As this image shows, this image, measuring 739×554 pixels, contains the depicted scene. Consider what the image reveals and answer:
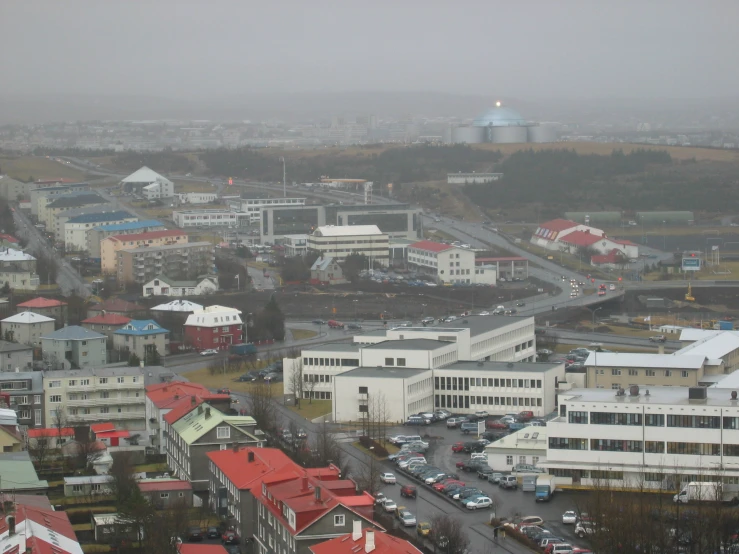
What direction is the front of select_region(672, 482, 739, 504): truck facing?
to the viewer's left

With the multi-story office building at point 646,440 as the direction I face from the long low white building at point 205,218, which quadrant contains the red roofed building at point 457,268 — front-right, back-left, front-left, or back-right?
front-left

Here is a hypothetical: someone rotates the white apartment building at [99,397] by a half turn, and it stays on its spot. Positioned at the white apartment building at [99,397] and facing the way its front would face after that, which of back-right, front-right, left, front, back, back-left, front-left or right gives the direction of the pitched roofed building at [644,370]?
right

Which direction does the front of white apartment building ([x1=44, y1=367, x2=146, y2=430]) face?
toward the camera

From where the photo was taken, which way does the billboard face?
toward the camera

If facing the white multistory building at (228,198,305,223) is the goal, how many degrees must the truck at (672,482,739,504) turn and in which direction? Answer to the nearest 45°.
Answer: approximately 45° to its right

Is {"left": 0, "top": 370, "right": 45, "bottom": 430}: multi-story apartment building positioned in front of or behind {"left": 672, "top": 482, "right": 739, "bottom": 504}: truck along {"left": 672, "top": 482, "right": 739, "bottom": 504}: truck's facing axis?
in front

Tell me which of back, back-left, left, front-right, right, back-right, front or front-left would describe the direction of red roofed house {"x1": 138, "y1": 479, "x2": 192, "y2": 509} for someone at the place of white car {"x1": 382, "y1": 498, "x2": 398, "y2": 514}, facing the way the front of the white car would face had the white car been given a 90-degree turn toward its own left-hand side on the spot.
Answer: back-left

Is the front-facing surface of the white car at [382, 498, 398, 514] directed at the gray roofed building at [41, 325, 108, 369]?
no

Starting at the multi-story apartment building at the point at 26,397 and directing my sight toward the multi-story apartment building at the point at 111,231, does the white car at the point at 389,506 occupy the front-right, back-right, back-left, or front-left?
back-right

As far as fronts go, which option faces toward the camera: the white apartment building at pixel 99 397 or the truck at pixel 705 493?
the white apartment building

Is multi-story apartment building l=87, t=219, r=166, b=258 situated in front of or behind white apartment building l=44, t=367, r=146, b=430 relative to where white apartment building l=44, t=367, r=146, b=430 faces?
behind

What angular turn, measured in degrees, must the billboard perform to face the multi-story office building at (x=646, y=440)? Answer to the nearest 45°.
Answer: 0° — it already faces it

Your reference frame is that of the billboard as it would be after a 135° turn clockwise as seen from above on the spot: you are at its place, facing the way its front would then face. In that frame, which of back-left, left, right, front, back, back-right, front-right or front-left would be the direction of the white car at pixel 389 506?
back-left

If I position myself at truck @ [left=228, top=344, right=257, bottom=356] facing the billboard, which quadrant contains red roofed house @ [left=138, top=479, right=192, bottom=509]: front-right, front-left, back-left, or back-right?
back-right

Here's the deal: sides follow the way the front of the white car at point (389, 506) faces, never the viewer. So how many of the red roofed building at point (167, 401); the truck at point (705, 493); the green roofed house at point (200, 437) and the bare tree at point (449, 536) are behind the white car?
2

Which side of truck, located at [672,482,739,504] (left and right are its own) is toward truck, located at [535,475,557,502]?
front

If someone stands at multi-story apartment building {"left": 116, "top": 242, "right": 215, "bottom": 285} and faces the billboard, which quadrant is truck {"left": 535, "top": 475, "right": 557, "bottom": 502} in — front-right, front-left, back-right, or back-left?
front-right

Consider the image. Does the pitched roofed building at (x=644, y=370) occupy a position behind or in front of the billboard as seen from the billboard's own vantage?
in front
